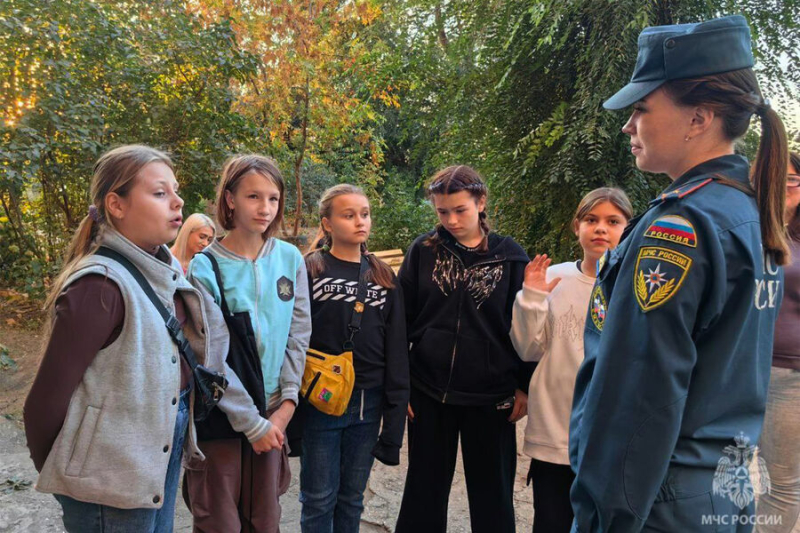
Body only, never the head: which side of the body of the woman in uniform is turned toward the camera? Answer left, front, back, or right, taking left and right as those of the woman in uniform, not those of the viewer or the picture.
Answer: left

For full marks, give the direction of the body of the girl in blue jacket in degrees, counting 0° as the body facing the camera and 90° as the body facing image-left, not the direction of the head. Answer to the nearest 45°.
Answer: approximately 315°

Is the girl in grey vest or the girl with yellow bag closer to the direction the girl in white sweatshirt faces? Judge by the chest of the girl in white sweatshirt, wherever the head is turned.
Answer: the girl in grey vest

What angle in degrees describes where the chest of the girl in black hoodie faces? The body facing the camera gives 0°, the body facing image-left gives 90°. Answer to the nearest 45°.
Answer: approximately 0°

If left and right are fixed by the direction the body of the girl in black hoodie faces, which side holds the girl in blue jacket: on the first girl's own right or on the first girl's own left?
on the first girl's own right

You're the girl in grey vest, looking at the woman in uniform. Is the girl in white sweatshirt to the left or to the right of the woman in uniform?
left

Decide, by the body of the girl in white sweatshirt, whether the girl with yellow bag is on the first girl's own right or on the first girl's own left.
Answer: on the first girl's own right

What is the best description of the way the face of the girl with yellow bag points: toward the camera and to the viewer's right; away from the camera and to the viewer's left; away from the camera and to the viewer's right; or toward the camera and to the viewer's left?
toward the camera and to the viewer's right

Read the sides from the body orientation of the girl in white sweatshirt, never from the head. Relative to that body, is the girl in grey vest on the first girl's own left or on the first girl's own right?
on the first girl's own right

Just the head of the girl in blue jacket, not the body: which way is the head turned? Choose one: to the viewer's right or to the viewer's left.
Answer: to the viewer's right
